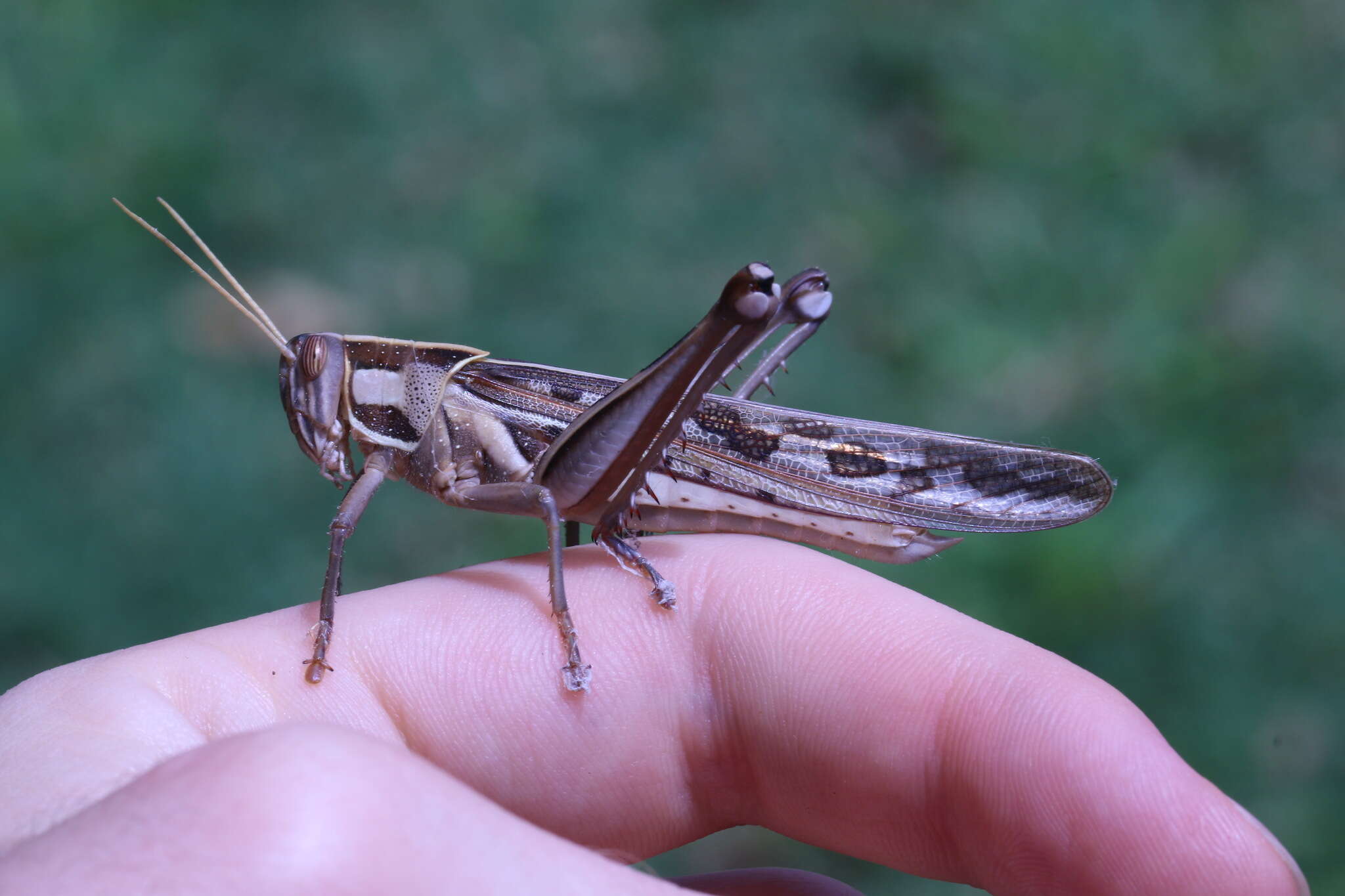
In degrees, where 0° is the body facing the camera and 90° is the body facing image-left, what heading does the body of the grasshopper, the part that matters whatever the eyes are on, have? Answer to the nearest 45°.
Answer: approximately 90°
